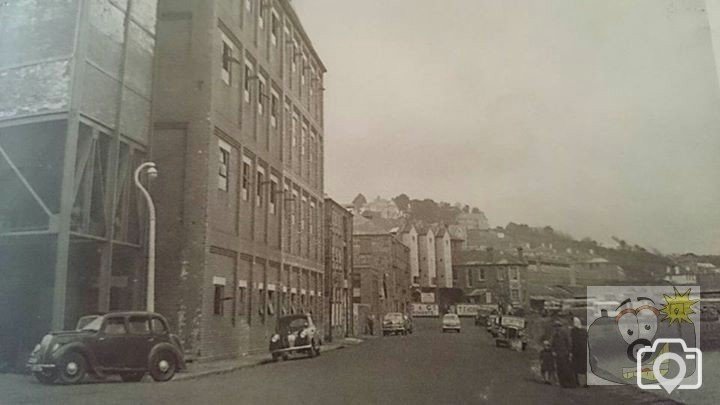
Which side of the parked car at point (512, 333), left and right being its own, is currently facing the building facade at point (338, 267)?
right

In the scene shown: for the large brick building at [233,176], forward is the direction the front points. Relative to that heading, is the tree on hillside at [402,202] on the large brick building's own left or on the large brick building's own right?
on the large brick building's own left

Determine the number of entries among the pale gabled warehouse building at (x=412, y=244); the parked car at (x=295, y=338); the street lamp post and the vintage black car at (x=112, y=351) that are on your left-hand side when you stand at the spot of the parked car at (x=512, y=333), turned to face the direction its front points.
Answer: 0

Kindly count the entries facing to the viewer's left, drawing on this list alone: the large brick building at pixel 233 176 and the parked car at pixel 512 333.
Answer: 0

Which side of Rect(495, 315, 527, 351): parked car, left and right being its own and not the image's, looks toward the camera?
front

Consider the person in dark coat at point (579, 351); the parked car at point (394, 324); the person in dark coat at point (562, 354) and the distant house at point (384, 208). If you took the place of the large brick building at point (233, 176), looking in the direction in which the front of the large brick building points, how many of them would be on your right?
0

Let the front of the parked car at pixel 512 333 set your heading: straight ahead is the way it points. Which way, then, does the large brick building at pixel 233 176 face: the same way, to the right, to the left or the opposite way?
to the left

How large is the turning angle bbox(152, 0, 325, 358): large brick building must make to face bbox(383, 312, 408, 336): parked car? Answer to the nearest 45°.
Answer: approximately 45° to its left

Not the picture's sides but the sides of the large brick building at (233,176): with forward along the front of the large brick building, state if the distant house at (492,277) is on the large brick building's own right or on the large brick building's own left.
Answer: on the large brick building's own left

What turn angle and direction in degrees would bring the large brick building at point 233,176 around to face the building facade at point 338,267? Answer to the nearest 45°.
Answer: approximately 90° to its left

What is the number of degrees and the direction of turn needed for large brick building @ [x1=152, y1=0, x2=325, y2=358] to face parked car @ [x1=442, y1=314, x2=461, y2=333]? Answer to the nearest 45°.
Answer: approximately 45° to its left

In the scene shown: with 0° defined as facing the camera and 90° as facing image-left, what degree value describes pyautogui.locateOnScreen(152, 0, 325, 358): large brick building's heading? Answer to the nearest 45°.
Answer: approximately 315°

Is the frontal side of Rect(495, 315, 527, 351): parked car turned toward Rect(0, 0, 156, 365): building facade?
no

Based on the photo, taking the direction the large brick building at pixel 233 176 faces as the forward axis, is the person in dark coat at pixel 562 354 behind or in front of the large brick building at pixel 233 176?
in front

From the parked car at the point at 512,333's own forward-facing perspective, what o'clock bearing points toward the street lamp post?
The street lamp post is roughly at 2 o'clock from the parked car.

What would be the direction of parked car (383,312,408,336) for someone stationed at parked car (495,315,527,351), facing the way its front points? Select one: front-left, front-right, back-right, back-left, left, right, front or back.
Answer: right

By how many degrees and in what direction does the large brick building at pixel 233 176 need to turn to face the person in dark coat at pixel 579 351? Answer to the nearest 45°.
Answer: approximately 45° to its right
